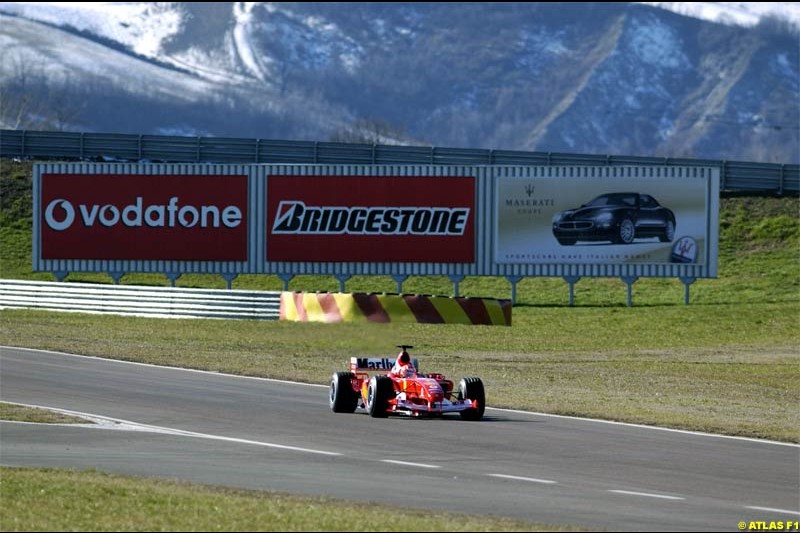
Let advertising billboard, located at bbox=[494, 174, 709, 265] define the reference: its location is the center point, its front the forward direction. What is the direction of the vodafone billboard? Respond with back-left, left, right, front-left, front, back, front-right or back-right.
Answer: right

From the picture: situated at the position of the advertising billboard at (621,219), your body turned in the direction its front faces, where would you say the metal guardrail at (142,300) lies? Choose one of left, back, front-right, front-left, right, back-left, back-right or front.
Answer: front-right

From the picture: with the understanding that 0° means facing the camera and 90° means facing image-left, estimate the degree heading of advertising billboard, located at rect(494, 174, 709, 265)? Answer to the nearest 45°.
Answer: approximately 0°

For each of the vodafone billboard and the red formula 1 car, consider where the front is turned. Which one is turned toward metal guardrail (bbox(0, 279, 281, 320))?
the vodafone billboard

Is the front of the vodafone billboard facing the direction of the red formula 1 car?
yes

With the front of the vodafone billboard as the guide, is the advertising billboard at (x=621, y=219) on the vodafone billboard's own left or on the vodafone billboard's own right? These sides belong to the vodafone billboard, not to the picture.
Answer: on the vodafone billboard's own left

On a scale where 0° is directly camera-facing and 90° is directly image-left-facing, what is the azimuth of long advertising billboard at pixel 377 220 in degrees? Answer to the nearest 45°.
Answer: approximately 0°

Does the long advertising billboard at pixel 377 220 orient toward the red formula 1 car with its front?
yes

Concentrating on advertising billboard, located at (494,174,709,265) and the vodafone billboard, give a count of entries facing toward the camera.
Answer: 2

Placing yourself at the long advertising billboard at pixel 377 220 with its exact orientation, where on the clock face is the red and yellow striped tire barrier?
The red and yellow striped tire barrier is roughly at 12 o'clock from the long advertising billboard.
